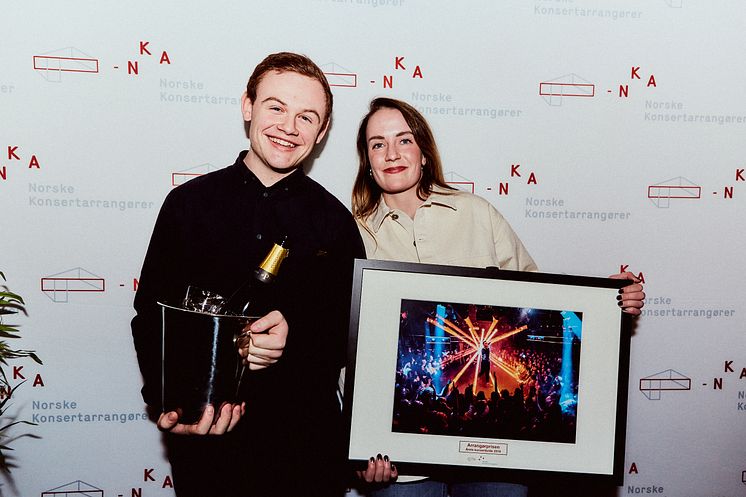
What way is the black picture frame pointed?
toward the camera

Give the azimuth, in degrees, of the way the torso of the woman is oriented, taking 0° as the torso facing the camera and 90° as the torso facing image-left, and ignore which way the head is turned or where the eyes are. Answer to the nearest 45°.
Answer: approximately 0°

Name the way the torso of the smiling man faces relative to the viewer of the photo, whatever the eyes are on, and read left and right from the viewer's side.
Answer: facing the viewer

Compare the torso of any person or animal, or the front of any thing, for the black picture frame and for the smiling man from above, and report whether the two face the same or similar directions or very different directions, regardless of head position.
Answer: same or similar directions

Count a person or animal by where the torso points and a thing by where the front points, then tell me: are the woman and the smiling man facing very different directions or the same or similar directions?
same or similar directions
